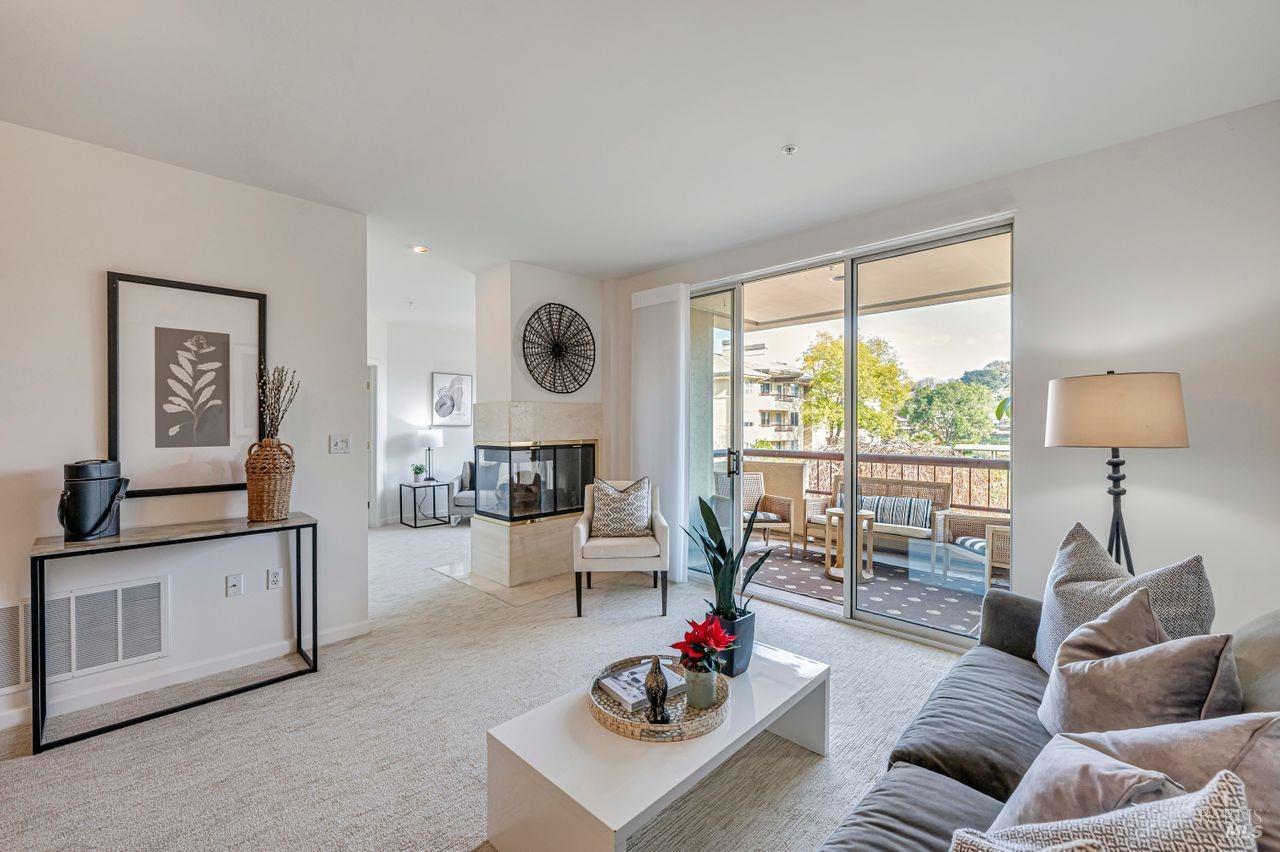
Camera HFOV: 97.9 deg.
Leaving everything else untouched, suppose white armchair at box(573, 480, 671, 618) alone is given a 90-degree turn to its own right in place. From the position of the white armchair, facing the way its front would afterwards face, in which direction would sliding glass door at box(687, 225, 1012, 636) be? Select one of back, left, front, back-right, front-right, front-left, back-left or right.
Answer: back

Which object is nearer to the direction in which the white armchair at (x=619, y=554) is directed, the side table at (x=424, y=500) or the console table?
the console table

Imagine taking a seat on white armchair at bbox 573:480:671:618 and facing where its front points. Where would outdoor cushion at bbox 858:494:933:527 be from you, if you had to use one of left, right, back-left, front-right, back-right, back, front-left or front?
left

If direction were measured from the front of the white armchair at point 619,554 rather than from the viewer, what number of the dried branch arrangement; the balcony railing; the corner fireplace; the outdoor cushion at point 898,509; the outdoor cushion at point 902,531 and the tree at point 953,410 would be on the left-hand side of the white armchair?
4

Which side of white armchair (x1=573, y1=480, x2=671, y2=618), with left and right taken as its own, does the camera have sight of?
front

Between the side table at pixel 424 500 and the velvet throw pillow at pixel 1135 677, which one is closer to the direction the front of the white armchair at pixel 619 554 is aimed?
the velvet throw pillow

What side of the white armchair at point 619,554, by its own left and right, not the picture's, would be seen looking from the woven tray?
front

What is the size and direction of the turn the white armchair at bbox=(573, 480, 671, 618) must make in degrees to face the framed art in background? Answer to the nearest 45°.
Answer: approximately 135° to its right

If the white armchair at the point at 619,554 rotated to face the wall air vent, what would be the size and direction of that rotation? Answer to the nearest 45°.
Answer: approximately 45° to its right

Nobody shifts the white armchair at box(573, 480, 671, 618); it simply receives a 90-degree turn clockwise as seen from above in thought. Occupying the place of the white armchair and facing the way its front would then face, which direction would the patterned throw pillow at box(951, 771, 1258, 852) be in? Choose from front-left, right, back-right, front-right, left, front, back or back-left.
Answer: left

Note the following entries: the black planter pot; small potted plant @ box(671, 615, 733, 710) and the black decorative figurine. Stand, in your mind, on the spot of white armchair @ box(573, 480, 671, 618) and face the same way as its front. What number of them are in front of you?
3

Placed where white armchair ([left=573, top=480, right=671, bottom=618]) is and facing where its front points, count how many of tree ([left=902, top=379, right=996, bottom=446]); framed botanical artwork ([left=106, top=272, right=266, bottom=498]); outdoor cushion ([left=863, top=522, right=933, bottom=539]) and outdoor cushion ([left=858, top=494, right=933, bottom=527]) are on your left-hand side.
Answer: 3

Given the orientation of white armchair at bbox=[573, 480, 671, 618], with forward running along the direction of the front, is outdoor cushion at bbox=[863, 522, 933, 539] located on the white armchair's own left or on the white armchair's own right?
on the white armchair's own left

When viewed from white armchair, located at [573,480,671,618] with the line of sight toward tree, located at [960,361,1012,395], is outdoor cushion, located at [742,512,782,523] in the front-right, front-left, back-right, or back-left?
front-left

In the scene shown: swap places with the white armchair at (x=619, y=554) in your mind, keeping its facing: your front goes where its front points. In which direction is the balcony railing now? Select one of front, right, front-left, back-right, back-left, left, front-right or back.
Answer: left

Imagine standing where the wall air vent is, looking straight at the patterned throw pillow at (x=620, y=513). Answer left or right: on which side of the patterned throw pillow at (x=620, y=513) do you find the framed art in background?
left

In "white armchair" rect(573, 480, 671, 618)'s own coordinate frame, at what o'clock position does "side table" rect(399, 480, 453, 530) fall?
The side table is roughly at 5 o'clock from the white armchair.
